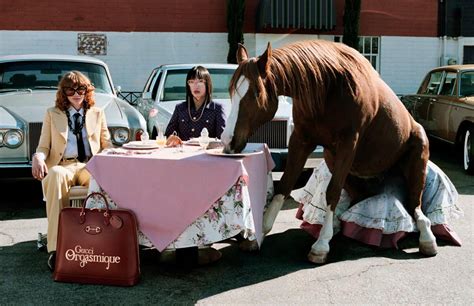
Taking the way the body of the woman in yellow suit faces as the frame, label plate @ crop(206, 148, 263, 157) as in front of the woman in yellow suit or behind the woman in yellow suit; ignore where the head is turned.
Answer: in front

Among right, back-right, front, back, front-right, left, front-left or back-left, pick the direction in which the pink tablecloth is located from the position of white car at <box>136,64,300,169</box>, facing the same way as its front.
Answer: front-right

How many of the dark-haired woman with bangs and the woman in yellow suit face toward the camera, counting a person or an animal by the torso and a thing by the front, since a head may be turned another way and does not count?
2

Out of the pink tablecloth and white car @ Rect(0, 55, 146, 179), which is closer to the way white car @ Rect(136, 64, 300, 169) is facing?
the pink tablecloth

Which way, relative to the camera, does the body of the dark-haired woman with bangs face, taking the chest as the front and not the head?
toward the camera

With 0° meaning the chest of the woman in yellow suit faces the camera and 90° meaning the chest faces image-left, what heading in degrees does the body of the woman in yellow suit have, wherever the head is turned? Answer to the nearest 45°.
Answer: approximately 0°

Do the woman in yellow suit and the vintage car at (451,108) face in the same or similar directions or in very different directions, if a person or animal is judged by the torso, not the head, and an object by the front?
same or similar directions

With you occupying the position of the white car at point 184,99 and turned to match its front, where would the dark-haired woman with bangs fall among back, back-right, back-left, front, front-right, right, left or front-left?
front-right

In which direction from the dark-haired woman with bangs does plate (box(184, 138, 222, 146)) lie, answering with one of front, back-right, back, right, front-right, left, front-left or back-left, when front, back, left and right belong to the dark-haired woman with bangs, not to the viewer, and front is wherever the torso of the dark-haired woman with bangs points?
front

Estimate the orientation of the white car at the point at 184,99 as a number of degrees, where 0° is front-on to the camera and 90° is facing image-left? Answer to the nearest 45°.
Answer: approximately 315°

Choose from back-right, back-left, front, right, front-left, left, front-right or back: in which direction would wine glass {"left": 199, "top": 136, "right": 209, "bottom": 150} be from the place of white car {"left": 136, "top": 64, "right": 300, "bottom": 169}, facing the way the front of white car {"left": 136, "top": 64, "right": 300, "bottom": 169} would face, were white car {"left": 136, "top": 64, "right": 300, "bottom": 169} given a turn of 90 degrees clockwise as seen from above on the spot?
front-left
